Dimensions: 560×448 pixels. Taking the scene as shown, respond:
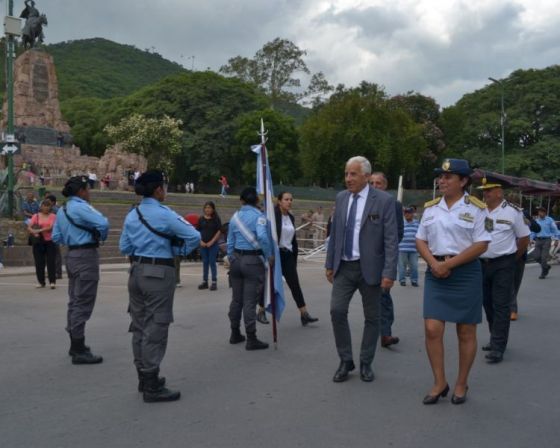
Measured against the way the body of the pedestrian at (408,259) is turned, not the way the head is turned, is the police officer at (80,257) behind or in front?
in front

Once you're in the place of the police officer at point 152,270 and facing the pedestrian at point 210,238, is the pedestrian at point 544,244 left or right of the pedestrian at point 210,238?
right

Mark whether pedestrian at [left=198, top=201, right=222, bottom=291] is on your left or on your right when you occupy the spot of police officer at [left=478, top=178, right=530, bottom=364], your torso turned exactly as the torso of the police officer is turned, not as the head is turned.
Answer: on your right

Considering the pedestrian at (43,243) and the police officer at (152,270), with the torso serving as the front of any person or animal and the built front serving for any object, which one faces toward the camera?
the pedestrian

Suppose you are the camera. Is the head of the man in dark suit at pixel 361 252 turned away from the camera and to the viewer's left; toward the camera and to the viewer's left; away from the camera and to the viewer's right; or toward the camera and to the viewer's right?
toward the camera and to the viewer's left

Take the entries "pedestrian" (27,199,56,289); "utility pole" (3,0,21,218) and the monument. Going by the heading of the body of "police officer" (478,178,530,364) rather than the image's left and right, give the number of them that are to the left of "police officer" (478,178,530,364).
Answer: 0

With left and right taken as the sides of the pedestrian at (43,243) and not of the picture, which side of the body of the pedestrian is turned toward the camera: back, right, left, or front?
front

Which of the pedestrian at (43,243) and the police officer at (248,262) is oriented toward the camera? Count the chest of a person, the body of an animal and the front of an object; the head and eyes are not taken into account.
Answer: the pedestrian

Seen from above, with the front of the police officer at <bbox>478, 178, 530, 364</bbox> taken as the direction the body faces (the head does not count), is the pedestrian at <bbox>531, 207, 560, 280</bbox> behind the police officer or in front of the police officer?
behind

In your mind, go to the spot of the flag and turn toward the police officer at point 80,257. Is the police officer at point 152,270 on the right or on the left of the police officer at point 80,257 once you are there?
left

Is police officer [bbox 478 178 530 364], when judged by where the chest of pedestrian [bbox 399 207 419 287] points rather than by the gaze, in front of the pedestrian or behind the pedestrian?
in front

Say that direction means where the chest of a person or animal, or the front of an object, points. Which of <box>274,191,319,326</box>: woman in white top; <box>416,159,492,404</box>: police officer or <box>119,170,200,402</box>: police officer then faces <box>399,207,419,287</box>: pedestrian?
<box>119,170,200,402</box>: police officer

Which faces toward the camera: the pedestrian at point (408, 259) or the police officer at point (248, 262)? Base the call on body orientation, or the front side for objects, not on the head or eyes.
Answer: the pedestrian

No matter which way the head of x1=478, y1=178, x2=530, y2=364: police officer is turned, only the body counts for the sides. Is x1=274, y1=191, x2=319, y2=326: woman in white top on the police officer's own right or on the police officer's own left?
on the police officer's own right

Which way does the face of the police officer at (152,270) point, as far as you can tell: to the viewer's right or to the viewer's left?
to the viewer's right

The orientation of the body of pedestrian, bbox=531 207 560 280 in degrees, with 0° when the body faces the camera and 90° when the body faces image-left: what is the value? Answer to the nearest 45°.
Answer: approximately 45°

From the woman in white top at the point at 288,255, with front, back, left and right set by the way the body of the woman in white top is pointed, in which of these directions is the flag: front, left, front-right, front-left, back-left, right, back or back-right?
front-right
